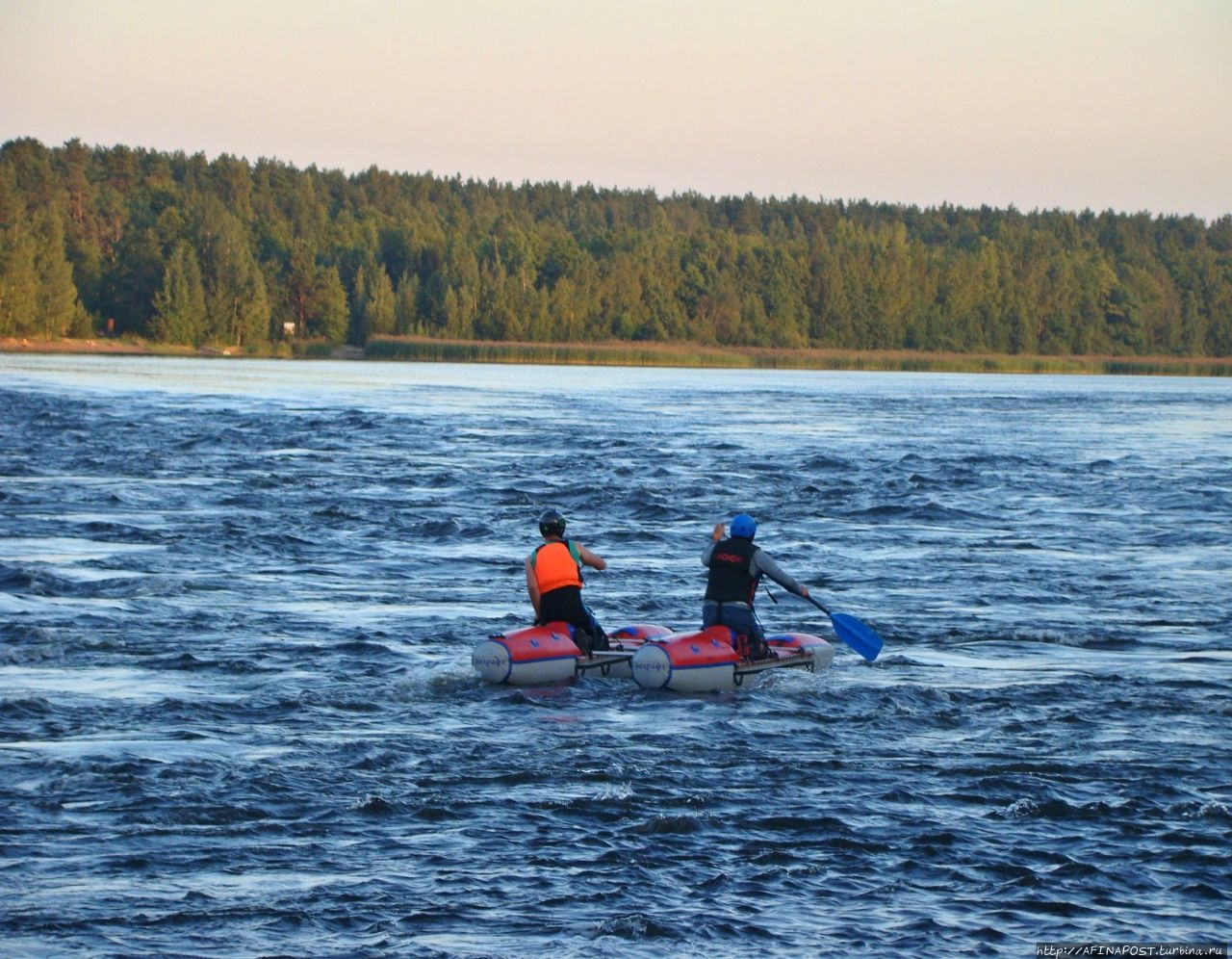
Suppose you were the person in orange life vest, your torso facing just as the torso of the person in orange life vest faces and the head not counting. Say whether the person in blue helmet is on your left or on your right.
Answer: on your right

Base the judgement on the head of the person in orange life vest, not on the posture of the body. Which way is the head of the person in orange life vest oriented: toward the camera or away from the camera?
away from the camera

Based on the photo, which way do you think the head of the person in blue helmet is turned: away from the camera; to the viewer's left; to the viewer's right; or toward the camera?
away from the camera

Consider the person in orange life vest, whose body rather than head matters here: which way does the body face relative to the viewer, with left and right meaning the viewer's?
facing away from the viewer and to the right of the viewer
